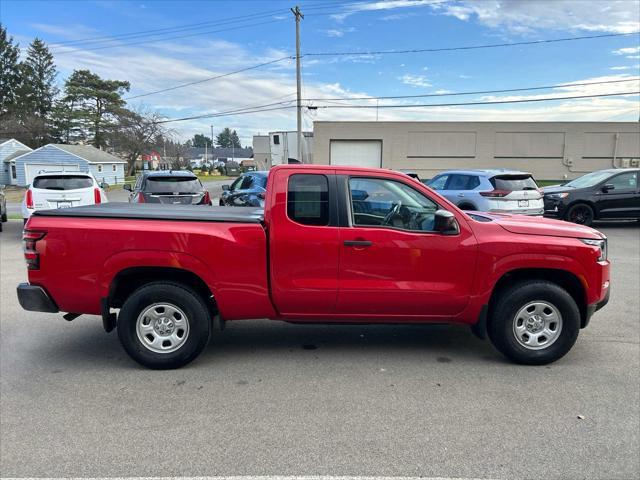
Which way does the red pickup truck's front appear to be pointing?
to the viewer's right

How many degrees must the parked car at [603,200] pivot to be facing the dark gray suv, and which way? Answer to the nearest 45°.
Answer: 0° — it already faces it

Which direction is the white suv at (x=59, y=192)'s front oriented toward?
away from the camera

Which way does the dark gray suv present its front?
away from the camera

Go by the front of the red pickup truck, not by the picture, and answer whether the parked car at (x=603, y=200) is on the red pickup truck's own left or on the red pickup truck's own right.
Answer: on the red pickup truck's own left

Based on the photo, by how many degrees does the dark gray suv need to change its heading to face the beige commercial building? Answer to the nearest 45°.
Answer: approximately 45° to its right

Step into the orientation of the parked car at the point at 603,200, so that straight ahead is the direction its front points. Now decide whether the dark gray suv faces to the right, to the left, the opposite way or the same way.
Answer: to the right

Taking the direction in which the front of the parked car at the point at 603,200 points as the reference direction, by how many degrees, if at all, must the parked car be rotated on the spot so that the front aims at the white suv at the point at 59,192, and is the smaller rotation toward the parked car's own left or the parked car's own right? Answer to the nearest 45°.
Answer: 0° — it already faces it

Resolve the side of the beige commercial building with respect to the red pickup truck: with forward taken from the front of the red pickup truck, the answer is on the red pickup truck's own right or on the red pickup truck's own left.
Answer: on the red pickup truck's own left

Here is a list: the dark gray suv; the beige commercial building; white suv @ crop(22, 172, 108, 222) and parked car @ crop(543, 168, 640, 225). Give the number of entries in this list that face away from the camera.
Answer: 2

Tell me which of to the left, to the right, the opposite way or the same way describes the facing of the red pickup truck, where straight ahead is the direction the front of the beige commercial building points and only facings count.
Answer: to the left

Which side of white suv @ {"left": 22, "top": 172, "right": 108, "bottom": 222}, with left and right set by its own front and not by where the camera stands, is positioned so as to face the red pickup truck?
back

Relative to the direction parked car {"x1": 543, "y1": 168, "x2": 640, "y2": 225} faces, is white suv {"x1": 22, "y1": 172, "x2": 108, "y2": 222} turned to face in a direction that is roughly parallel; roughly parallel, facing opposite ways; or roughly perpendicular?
roughly perpendicular

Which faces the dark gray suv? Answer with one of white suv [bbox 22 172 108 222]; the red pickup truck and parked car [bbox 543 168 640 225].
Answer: the parked car

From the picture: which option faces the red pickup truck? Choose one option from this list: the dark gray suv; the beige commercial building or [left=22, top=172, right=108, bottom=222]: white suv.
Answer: the beige commercial building
